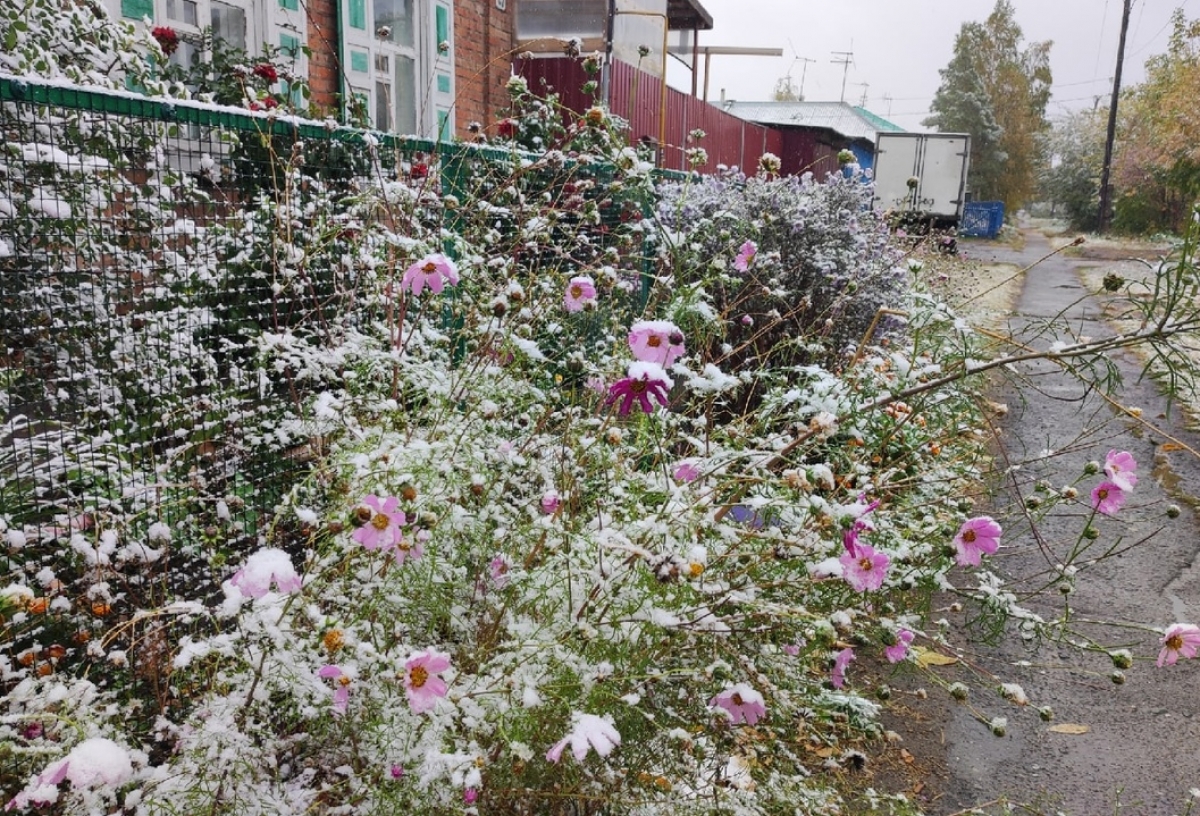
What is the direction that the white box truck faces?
away from the camera

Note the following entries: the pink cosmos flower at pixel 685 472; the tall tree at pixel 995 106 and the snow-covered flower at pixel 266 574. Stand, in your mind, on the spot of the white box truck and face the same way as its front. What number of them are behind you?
2

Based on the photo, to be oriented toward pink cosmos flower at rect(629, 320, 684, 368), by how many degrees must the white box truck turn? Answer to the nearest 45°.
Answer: approximately 180°

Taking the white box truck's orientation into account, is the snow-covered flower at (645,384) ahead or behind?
behind

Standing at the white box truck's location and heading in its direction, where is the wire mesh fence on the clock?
The wire mesh fence is roughly at 6 o'clock from the white box truck.

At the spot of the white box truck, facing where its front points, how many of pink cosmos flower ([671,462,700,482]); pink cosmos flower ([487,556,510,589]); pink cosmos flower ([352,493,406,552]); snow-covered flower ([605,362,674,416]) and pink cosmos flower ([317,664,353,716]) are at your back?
5

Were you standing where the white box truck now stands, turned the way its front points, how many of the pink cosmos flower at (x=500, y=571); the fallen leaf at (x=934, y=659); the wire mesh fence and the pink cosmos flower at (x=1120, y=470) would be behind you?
4

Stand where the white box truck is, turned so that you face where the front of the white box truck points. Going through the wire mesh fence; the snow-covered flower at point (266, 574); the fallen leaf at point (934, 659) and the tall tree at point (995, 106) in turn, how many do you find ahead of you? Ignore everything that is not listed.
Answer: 1

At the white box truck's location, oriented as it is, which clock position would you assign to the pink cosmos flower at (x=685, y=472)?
The pink cosmos flower is roughly at 6 o'clock from the white box truck.

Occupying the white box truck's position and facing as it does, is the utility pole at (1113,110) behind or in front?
in front

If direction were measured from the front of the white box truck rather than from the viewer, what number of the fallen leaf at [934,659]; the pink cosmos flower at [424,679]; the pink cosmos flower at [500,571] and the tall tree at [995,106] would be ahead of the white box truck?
1

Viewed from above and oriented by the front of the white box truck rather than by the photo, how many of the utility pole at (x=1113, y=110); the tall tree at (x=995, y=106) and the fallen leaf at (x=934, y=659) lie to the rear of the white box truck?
1

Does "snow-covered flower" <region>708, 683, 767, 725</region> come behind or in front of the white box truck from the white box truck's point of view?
behind
